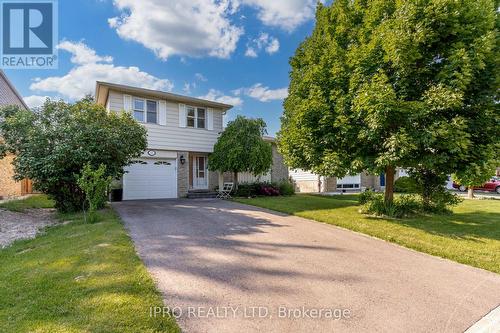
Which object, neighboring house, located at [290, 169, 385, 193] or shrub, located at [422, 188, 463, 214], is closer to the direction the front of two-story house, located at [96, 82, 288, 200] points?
the shrub

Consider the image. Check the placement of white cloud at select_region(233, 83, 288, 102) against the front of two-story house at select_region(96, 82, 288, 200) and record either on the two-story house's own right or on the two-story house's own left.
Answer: on the two-story house's own left

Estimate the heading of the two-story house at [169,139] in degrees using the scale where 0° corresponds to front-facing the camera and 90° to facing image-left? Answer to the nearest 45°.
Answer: approximately 315°

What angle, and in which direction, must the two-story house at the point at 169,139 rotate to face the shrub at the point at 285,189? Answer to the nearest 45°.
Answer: approximately 45° to its left

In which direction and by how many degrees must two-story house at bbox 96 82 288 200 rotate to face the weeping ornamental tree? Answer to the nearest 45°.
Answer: approximately 45° to its left
